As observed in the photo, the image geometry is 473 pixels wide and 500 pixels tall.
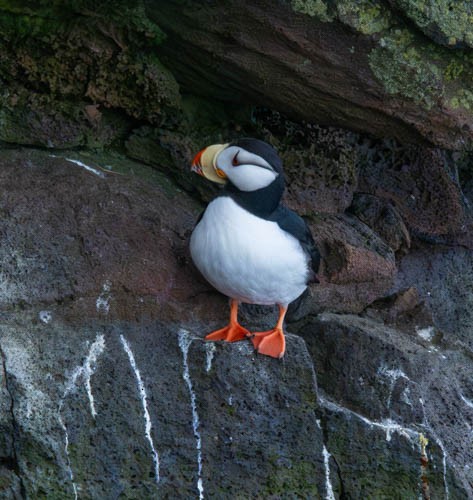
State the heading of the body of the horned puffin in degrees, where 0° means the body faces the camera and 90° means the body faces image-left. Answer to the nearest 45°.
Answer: approximately 45°
